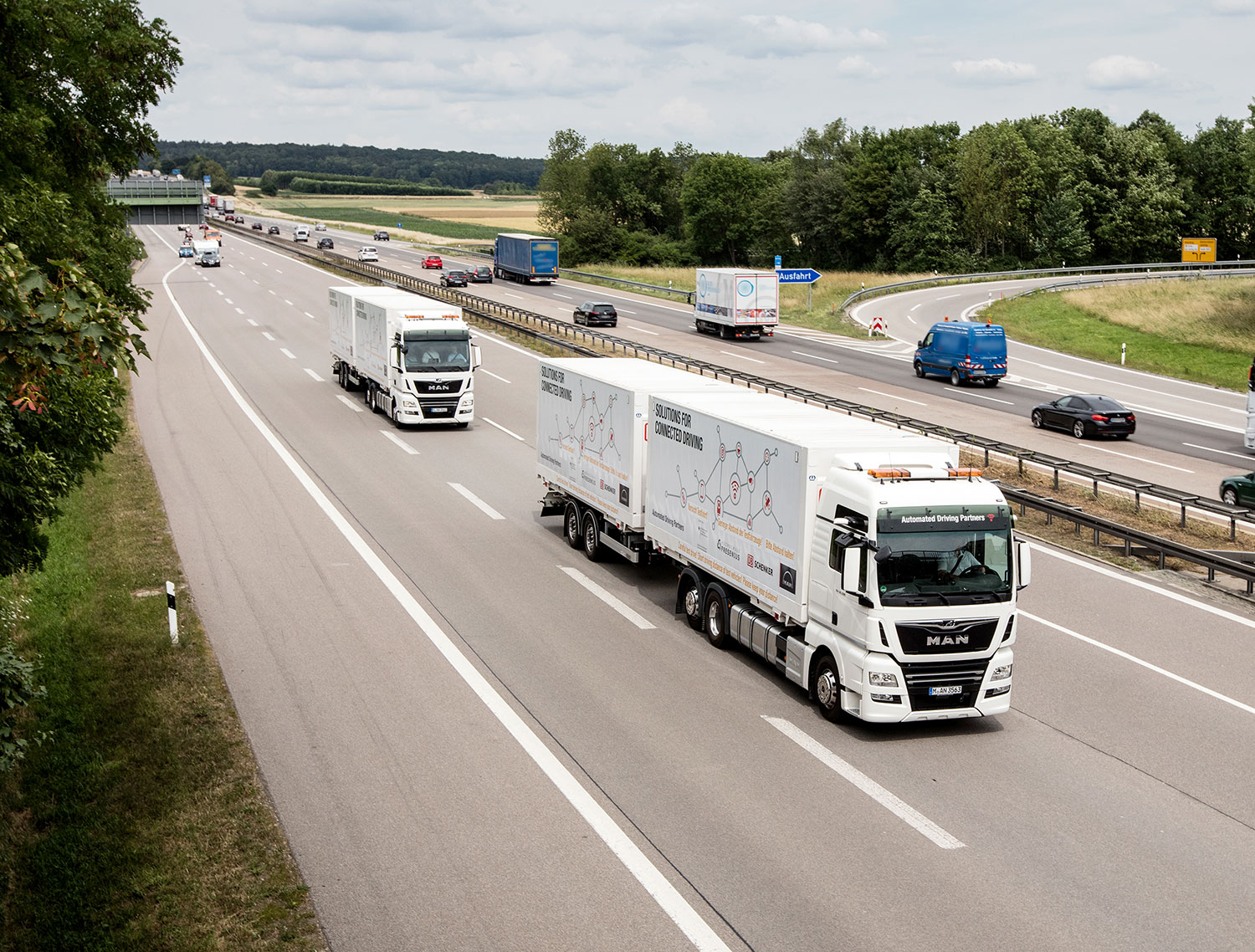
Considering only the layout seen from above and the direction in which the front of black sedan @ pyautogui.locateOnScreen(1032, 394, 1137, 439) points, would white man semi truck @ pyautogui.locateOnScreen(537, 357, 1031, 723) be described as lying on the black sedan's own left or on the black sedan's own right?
on the black sedan's own left

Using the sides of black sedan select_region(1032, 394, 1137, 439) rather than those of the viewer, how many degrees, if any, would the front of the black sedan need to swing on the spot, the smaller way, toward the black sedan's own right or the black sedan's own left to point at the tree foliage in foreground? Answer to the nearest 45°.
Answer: approximately 90° to the black sedan's own left

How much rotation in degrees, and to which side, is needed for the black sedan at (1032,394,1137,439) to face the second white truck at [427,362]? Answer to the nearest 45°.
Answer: approximately 90° to its left

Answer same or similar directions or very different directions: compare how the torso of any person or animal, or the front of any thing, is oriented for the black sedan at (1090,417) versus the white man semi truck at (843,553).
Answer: very different directions

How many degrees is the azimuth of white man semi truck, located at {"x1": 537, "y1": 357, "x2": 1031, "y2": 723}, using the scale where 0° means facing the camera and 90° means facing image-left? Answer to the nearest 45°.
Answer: approximately 315°

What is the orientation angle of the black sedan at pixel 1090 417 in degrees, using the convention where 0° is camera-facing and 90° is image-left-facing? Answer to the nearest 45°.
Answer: approximately 135°

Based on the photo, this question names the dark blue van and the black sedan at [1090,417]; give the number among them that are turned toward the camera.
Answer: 0

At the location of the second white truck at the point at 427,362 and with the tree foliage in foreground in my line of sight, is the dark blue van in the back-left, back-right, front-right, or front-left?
back-left

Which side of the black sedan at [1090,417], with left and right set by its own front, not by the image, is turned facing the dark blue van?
front

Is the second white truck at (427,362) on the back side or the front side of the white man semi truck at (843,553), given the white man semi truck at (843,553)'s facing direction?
on the back side

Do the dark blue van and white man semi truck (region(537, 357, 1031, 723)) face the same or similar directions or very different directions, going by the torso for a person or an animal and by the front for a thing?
very different directions
